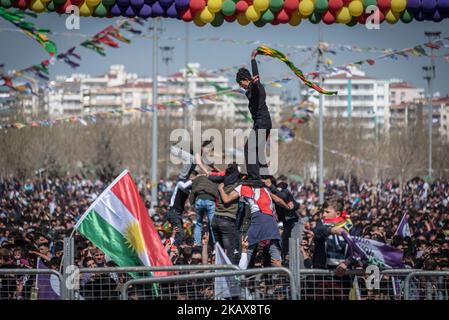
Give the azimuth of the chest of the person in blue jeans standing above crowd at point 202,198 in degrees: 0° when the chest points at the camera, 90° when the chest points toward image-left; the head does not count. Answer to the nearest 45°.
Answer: approximately 180°

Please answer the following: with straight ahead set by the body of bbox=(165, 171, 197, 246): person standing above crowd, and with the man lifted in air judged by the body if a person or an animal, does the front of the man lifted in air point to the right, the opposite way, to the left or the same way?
the opposite way
